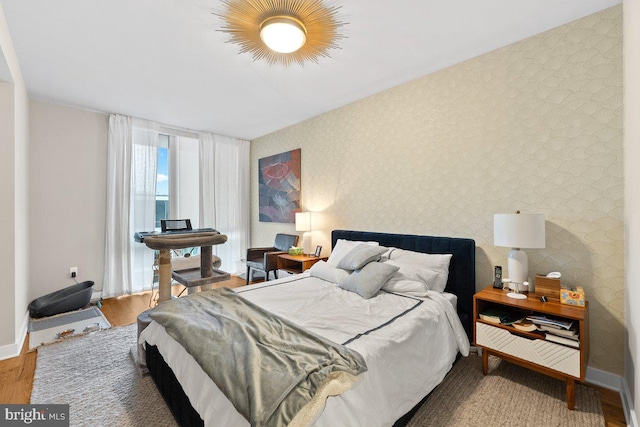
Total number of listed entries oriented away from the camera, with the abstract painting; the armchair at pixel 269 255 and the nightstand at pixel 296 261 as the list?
0

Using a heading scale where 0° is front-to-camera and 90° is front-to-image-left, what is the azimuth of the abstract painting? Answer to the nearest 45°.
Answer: approximately 45°

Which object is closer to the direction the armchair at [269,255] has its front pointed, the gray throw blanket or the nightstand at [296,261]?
the gray throw blanket

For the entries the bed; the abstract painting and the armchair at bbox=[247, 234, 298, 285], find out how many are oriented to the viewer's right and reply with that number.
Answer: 0

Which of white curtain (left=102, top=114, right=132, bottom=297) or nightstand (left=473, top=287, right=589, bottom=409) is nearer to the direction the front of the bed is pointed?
the white curtain

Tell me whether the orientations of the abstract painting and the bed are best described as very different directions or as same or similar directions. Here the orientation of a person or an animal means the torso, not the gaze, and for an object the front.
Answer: same or similar directions

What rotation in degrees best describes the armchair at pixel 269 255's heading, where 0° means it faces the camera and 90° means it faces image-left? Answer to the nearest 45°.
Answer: approximately 45°

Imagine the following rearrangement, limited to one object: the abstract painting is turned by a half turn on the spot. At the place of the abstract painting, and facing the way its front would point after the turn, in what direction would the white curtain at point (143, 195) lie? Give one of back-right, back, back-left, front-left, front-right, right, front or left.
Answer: back-left

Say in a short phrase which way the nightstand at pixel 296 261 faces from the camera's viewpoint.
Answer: facing the viewer and to the left of the viewer

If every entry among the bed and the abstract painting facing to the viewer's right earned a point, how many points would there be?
0

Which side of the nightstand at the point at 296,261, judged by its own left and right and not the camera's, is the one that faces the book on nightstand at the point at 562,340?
left

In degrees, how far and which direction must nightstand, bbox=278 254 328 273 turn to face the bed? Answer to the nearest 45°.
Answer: approximately 45° to its left

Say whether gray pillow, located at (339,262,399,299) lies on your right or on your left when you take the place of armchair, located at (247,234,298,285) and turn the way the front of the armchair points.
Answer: on your left

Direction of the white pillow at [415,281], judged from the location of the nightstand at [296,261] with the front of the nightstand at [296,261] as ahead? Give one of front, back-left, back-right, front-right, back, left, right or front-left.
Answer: left

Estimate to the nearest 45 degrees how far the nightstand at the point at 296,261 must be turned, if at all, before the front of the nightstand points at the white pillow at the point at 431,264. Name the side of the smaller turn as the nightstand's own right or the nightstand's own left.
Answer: approximately 90° to the nightstand's own left

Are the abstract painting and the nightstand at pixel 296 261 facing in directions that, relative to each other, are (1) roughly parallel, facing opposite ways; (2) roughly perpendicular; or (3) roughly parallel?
roughly parallel

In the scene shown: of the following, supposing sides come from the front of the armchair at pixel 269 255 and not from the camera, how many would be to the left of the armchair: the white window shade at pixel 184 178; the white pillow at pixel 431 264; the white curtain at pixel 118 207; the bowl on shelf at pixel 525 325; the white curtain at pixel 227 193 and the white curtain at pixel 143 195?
2
